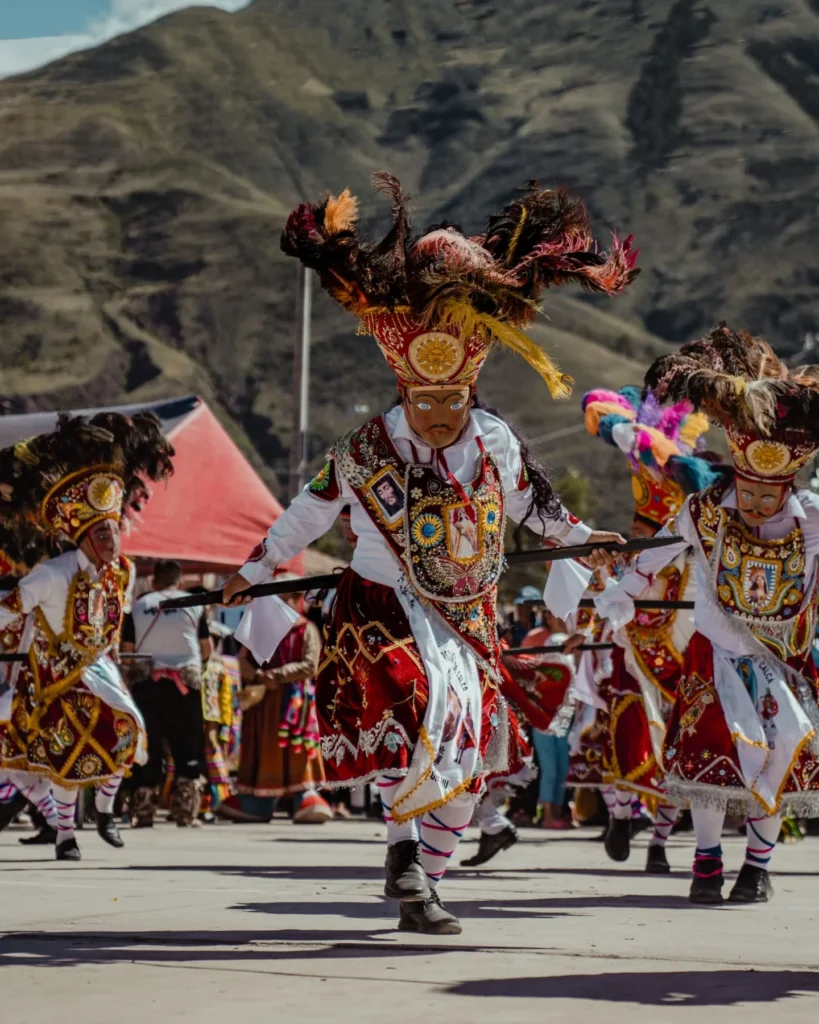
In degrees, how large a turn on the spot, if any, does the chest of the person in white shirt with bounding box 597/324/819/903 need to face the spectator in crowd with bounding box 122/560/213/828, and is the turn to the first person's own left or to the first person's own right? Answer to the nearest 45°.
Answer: approximately 135° to the first person's own right

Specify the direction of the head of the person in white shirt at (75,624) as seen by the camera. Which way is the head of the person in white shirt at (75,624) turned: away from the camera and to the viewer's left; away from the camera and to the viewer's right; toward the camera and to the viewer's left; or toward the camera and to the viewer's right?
toward the camera and to the viewer's right

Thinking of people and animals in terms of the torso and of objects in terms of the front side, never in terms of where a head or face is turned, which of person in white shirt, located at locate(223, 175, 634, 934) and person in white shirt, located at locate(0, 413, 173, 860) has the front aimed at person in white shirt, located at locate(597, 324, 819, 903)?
person in white shirt, located at locate(0, 413, 173, 860)

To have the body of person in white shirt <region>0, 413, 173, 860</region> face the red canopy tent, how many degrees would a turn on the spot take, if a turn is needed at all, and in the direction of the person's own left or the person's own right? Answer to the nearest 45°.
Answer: approximately 135° to the person's own left

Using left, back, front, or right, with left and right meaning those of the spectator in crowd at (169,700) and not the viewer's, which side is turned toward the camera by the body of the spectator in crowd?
back

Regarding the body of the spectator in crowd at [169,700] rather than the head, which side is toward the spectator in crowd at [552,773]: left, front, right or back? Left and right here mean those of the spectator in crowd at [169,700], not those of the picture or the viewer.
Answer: right

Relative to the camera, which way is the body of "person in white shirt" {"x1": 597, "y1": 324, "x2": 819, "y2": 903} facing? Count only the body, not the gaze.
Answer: toward the camera

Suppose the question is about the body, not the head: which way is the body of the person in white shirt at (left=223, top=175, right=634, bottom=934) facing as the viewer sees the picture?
toward the camera

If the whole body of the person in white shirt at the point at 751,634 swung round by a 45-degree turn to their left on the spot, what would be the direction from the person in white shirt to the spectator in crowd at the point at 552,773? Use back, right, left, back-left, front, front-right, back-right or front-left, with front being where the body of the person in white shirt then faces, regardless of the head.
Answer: back-left

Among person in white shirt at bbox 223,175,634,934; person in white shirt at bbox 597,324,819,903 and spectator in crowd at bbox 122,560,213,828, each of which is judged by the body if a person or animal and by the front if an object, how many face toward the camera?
2

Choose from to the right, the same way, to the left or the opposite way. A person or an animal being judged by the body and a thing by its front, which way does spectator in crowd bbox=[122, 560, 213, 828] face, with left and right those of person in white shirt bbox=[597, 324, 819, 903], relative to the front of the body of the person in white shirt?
the opposite way
